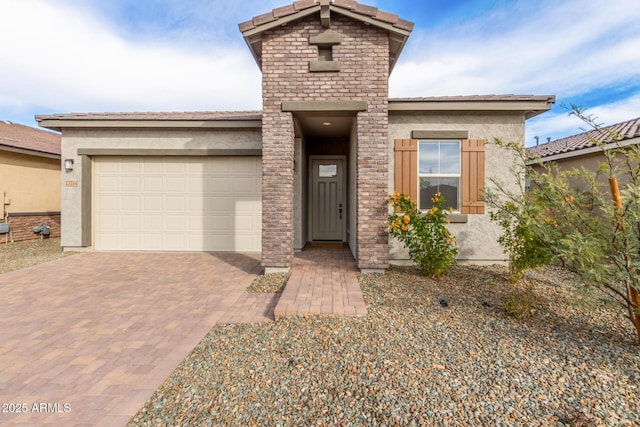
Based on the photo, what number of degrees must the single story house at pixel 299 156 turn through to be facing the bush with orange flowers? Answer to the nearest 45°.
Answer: approximately 45° to its left

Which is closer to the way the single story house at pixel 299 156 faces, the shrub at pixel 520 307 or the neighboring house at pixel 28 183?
the shrub

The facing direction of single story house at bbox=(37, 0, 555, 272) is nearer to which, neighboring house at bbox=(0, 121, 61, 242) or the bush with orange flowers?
the bush with orange flowers

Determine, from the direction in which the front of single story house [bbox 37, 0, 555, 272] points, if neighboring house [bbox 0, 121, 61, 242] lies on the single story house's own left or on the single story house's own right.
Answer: on the single story house's own right

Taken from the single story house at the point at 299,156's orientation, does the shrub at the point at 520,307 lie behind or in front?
in front

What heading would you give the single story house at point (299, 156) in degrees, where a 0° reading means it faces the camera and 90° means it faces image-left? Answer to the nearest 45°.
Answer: approximately 0°

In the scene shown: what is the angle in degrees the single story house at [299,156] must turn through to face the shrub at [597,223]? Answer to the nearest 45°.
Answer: approximately 45° to its left
